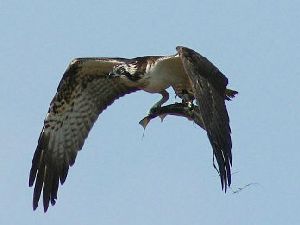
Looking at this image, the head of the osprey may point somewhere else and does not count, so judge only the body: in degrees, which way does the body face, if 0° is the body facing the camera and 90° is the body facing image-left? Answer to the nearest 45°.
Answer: approximately 45°
